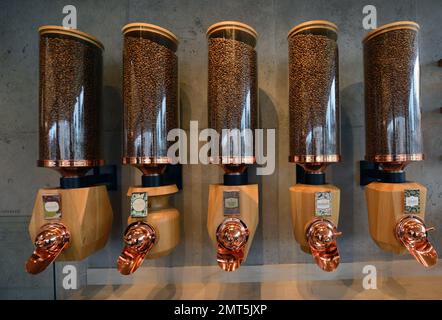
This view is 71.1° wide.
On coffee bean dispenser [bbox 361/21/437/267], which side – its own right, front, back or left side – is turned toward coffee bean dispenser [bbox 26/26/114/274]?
right

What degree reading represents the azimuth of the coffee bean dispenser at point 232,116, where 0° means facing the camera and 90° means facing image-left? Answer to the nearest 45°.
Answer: approximately 0°

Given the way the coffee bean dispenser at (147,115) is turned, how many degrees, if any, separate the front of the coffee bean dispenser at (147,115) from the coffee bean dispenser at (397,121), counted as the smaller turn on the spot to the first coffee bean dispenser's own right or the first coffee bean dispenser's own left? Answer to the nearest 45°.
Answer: approximately 135° to the first coffee bean dispenser's own left

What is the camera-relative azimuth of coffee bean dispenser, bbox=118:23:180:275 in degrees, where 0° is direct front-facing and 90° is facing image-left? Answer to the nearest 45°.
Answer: approximately 45°

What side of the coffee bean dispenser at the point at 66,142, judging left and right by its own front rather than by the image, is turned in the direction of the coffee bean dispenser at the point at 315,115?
left

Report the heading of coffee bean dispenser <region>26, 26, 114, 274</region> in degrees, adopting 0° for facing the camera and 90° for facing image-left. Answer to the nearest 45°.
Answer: approximately 45°

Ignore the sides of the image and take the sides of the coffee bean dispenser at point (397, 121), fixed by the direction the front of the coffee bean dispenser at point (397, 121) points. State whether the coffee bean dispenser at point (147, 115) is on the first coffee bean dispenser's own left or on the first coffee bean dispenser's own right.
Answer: on the first coffee bean dispenser's own right
